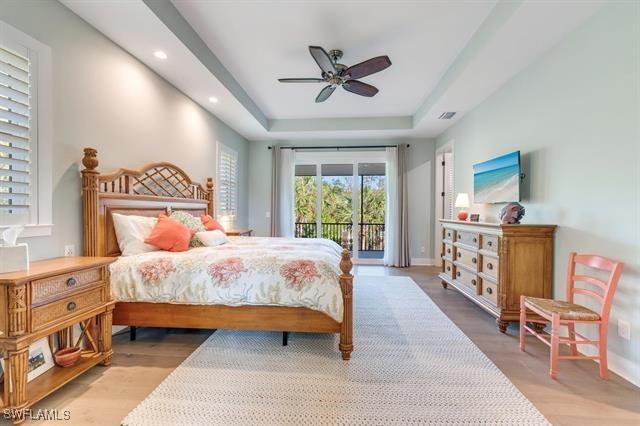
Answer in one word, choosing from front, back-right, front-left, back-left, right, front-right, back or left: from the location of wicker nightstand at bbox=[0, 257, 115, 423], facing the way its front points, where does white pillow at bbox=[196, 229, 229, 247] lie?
left

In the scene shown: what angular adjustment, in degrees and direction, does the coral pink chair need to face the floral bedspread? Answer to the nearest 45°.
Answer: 0° — it already faces it

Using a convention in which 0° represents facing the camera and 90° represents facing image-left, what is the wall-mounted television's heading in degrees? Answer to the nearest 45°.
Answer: approximately 45°

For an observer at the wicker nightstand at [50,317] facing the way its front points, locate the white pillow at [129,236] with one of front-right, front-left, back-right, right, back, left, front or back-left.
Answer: left

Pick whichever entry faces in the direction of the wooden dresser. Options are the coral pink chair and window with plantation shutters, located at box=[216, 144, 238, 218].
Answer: the window with plantation shutters

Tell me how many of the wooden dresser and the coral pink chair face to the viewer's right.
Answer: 0

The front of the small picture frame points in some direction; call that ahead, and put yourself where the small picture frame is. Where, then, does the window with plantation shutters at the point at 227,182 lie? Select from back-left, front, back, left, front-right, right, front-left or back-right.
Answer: left

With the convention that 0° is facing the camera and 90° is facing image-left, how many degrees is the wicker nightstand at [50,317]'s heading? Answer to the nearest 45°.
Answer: approximately 315°

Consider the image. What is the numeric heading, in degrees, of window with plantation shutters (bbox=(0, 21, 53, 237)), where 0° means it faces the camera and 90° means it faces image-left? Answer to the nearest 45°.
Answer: approximately 315°

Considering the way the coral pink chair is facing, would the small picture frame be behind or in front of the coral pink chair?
in front

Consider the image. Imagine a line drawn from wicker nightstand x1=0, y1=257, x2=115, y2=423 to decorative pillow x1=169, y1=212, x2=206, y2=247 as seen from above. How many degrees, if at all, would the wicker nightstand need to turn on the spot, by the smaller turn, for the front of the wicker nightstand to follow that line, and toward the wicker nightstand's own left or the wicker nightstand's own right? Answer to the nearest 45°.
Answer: approximately 90° to the wicker nightstand's own left
